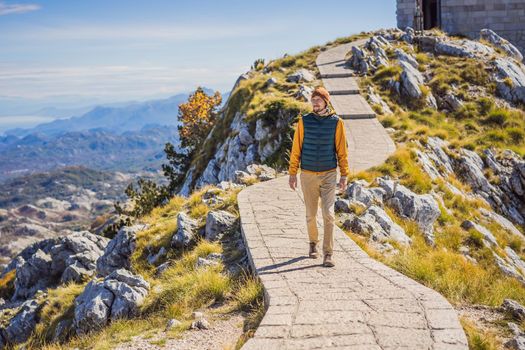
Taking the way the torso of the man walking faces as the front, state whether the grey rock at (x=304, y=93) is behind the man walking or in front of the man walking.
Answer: behind

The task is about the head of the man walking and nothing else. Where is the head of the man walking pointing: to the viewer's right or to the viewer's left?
to the viewer's left

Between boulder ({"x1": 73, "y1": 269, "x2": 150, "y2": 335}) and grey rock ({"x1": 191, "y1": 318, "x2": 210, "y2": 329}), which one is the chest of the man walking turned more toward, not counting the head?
the grey rock

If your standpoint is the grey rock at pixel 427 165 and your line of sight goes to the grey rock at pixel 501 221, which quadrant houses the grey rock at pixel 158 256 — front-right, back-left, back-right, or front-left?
back-right

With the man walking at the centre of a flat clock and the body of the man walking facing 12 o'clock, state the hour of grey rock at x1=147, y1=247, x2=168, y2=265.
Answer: The grey rock is roughly at 4 o'clock from the man walking.

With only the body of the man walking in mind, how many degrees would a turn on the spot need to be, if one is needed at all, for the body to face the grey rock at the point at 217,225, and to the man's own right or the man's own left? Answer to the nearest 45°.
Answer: approximately 135° to the man's own right

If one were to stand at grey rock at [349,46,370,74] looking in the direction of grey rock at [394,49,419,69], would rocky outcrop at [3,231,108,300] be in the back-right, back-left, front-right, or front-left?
back-right

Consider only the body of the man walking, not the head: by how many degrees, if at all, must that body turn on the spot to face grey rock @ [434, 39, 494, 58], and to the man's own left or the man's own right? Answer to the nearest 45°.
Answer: approximately 180°

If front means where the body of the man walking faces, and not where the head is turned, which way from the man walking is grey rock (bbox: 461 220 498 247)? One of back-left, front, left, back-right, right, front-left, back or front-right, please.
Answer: back-left

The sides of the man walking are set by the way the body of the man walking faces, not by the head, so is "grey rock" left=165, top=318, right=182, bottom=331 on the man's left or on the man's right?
on the man's right

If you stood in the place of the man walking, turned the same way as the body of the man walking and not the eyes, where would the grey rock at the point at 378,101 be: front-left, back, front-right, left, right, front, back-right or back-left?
back

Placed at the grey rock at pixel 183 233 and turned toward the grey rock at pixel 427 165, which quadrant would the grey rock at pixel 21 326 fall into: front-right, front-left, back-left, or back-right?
back-right

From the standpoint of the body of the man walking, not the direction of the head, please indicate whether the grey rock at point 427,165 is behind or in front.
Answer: behind

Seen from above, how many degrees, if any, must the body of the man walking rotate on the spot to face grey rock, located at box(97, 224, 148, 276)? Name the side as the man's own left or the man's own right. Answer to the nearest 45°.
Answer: approximately 135° to the man's own right

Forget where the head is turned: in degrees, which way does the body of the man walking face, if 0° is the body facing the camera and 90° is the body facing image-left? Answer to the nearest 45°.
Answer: approximately 0°

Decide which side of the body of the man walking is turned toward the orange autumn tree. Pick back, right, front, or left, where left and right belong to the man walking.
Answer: back

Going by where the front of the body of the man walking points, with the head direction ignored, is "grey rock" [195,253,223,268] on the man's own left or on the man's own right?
on the man's own right

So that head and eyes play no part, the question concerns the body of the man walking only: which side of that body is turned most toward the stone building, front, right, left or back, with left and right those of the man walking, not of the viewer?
back
